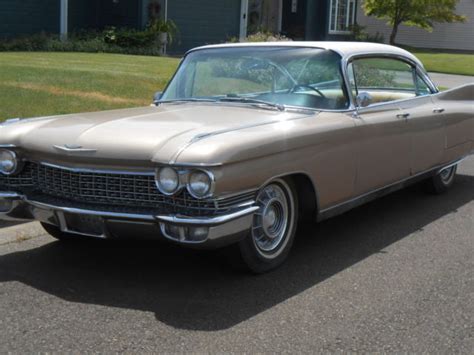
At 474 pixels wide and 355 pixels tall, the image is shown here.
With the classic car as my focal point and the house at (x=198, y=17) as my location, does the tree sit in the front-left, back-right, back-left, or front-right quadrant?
back-left

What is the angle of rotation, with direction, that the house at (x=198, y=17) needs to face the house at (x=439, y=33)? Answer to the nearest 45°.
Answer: approximately 135° to its left

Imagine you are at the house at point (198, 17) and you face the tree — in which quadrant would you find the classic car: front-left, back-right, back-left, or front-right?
back-right

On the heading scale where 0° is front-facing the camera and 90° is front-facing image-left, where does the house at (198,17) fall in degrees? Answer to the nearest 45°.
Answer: approximately 0°

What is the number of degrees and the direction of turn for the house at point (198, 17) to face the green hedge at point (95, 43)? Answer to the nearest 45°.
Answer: approximately 45° to its right

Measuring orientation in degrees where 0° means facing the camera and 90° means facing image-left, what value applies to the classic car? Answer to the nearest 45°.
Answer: approximately 45°

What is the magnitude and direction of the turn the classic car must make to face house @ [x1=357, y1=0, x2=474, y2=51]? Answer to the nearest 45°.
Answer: approximately 135° to its right

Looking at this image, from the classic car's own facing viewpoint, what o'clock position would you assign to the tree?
The tree is roughly at 5 o'clock from the classic car.

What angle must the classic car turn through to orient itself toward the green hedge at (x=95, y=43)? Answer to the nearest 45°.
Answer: approximately 135° to its right
